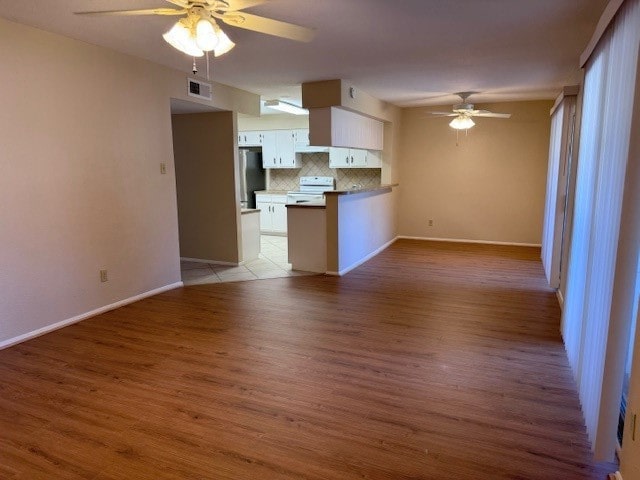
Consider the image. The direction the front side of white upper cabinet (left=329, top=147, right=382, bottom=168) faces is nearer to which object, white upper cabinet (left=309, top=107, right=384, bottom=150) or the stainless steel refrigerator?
the white upper cabinet

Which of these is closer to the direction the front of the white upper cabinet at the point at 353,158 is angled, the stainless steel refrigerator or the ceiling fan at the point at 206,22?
the ceiling fan

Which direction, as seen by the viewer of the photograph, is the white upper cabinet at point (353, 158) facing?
facing the viewer and to the right of the viewer

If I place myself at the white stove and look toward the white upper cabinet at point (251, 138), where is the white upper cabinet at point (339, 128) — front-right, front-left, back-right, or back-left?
back-left

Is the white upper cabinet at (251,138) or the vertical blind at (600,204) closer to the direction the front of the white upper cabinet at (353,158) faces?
the vertical blind

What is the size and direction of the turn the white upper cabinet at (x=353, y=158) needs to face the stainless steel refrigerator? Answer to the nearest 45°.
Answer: approximately 135° to its right

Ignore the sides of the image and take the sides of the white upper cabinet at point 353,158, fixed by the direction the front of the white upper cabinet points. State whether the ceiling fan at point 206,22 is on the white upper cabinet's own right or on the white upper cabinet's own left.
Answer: on the white upper cabinet's own right

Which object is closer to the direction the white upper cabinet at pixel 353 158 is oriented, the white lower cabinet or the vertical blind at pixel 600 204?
the vertical blind

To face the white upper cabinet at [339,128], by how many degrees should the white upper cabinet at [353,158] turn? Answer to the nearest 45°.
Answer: approximately 45° to its right
